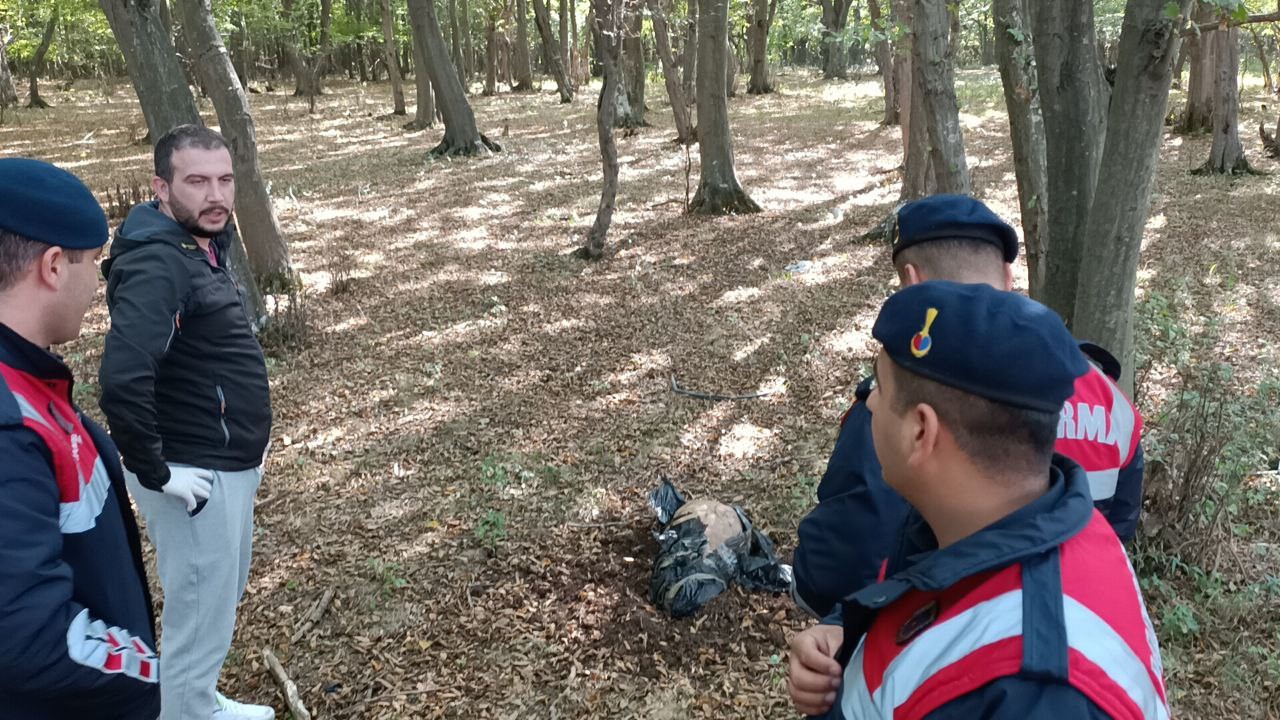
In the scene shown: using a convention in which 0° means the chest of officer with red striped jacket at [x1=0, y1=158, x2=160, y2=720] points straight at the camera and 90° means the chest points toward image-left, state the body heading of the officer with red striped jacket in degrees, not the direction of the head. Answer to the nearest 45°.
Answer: approximately 270°

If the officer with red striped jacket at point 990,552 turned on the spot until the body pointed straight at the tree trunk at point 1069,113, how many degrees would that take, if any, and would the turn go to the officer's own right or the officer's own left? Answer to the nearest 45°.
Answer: approximately 90° to the officer's own right

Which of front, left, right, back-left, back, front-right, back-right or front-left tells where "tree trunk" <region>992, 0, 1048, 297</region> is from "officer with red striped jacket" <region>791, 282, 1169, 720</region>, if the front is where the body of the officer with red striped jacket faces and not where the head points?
right

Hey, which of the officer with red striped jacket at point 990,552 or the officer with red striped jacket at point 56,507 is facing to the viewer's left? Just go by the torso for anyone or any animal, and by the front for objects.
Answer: the officer with red striped jacket at point 990,552

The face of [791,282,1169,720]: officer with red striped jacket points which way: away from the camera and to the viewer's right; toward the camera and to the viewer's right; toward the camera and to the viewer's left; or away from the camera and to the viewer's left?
away from the camera and to the viewer's left

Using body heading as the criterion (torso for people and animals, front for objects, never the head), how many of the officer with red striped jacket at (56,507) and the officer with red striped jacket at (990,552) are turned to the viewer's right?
1
